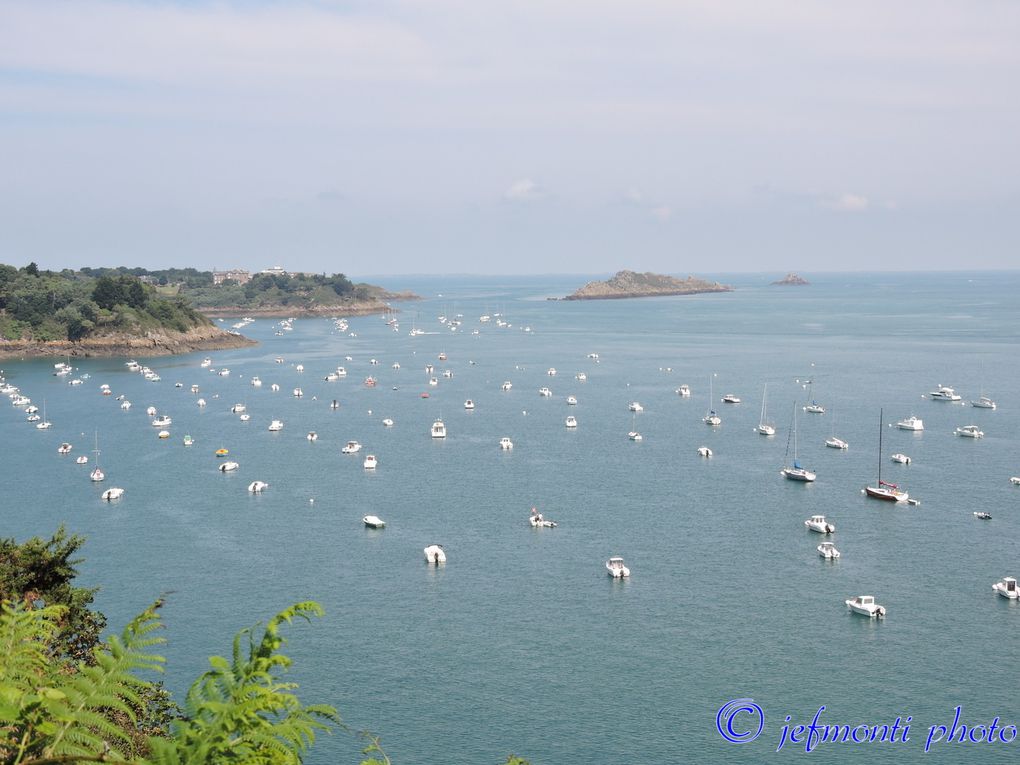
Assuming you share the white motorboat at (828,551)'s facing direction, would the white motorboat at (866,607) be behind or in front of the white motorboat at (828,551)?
behind

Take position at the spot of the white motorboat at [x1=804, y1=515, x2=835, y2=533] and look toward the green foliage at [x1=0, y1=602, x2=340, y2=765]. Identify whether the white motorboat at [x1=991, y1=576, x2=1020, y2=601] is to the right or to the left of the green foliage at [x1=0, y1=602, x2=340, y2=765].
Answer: left

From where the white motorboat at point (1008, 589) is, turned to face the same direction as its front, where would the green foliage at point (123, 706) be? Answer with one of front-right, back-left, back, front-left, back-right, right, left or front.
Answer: back-left
